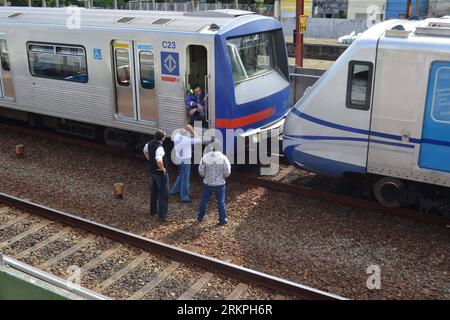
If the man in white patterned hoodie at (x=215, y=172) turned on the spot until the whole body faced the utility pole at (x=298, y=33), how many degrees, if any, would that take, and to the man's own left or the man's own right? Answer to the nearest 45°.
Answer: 0° — they already face it

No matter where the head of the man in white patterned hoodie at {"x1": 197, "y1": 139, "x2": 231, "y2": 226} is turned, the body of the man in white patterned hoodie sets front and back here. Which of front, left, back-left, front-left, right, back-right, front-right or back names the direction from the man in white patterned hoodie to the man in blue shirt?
front

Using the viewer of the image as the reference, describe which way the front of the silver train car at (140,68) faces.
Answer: facing the viewer and to the right of the viewer

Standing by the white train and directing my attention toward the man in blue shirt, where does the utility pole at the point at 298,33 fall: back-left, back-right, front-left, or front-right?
front-right

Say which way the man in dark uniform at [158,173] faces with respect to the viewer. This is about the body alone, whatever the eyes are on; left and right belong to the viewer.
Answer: facing away from the viewer and to the right of the viewer

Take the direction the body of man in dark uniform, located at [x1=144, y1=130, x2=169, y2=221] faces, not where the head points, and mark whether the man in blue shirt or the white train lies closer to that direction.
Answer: the man in blue shirt

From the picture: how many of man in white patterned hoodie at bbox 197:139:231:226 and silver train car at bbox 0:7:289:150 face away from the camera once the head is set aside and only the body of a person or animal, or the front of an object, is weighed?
1

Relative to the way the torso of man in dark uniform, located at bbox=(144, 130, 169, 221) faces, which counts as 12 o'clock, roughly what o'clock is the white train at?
The white train is roughly at 2 o'clock from the man in dark uniform.

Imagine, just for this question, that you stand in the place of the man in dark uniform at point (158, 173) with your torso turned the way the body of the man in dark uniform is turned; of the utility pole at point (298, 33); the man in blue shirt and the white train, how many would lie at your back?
0

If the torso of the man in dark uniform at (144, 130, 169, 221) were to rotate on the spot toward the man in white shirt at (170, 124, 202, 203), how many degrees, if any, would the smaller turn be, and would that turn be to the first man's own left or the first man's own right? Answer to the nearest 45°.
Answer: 0° — they already face them

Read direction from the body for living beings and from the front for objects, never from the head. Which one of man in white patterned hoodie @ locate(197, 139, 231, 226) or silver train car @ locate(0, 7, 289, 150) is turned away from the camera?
the man in white patterned hoodie

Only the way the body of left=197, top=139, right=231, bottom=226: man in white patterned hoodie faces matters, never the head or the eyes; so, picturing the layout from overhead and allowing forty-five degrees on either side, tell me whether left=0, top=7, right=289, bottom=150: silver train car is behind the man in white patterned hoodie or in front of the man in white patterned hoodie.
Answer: in front

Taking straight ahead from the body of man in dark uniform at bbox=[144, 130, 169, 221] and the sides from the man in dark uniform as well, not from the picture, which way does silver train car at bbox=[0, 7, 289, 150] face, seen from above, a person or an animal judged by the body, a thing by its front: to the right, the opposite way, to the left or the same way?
to the right

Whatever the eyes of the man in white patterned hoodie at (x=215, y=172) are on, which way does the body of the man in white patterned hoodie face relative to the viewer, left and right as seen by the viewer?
facing away from the viewer

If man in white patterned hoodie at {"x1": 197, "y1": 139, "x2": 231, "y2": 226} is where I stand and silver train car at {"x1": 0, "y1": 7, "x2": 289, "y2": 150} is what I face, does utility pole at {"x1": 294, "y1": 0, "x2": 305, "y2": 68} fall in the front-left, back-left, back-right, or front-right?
front-right

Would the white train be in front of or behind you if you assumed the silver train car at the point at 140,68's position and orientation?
in front

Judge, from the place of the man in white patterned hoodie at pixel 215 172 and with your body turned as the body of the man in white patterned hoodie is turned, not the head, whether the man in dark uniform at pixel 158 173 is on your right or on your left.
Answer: on your left

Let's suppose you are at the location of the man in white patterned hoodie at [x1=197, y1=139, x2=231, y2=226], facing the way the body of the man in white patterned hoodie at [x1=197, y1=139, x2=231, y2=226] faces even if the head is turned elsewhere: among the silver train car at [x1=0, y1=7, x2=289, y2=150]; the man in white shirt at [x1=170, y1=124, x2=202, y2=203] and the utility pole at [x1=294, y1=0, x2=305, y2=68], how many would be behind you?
0

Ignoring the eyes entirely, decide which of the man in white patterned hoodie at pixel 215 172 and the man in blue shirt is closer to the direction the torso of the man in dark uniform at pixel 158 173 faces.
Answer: the man in blue shirt

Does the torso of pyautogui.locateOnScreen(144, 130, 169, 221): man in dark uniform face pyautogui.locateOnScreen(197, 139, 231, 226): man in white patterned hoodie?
no
